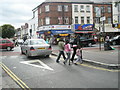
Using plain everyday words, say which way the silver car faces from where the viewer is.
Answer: facing away from the viewer and to the left of the viewer
